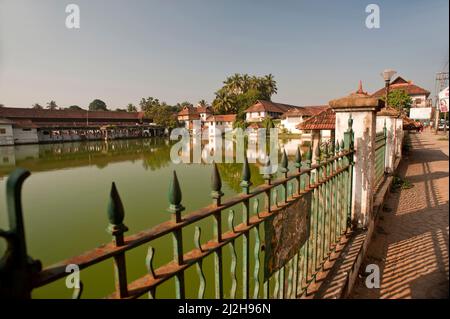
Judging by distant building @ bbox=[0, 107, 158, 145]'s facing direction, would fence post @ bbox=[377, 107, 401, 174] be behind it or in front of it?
in front

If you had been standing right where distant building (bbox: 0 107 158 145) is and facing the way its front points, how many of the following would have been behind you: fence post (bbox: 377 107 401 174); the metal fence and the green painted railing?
0

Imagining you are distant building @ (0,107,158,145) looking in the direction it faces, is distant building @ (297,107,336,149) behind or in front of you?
in front

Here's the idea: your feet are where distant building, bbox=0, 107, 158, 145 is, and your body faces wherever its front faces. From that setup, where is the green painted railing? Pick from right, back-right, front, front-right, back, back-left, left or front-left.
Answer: front-right

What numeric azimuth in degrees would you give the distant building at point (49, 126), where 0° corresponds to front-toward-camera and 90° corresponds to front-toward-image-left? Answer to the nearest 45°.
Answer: approximately 315°

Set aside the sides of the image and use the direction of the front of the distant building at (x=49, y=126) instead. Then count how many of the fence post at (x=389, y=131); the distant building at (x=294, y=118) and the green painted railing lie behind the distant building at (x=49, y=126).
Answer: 0

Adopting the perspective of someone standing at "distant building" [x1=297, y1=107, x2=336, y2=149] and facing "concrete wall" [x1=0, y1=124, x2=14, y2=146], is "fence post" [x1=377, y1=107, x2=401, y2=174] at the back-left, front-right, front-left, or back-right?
back-left
